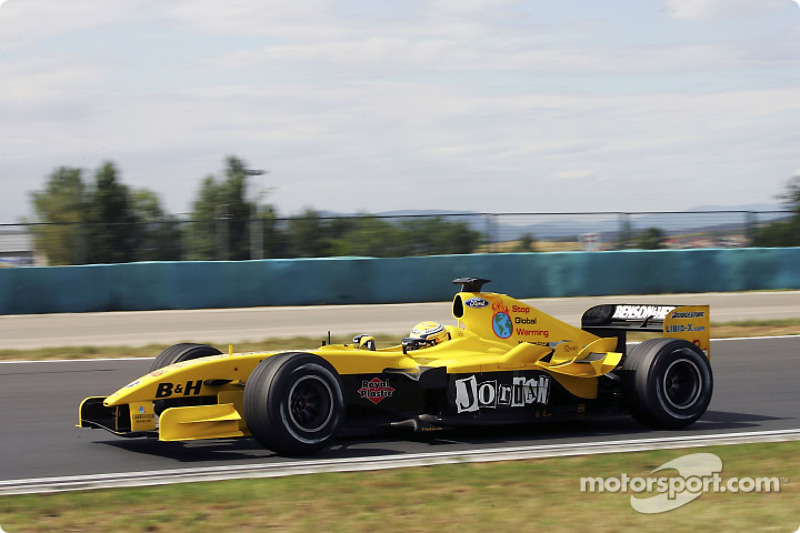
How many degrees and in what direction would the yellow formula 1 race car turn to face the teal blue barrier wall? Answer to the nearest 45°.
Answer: approximately 135° to its right
